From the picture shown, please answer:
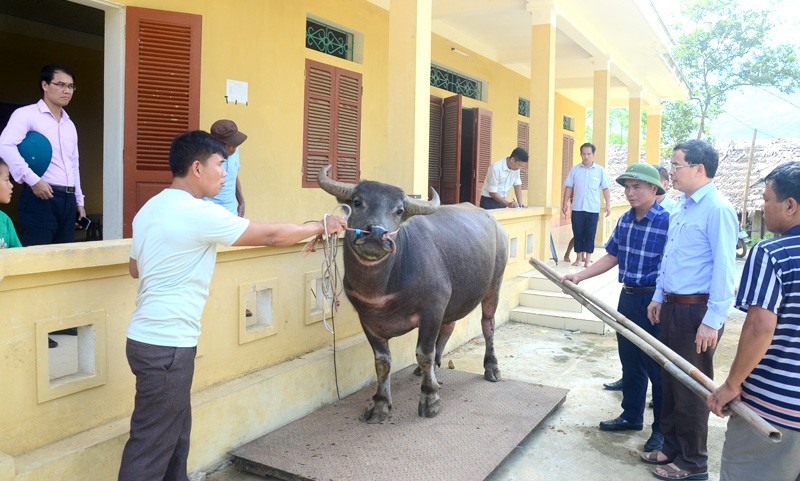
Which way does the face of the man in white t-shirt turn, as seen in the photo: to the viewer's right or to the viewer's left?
to the viewer's right

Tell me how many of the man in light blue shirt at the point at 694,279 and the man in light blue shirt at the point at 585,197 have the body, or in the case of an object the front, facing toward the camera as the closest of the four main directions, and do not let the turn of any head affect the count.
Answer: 1

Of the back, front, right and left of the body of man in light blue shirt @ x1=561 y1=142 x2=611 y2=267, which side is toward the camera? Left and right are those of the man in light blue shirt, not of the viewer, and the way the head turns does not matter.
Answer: front

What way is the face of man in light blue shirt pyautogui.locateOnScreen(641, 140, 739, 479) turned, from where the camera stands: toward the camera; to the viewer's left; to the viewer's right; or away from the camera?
to the viewer's left

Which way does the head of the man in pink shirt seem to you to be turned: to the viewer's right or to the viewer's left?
to the viewer's right

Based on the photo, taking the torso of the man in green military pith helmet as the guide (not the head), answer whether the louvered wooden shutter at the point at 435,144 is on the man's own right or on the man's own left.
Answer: on the man's own right

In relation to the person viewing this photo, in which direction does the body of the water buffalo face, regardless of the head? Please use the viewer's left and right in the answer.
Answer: facing the viewer and to the left of the viewer

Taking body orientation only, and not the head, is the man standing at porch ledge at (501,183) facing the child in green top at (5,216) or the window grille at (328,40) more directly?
the child in green top

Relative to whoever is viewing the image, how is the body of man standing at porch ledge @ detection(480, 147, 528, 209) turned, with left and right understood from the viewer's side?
facing the viewer and to the right of the viewer

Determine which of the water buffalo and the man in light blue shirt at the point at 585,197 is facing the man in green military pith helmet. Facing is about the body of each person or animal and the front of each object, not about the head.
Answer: the man in light blue shirt

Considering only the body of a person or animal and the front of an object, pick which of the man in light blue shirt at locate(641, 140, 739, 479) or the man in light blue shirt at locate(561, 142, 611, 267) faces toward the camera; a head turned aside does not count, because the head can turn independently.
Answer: the man in light blue shirt at locate(561, 142, 611, 267)
